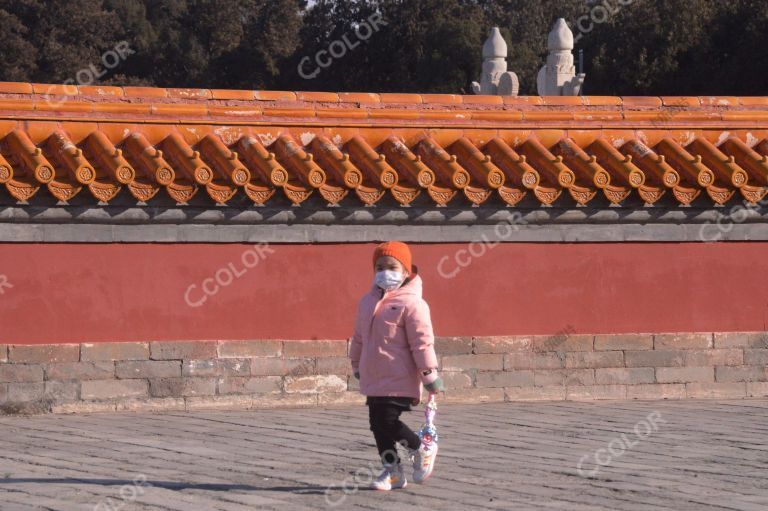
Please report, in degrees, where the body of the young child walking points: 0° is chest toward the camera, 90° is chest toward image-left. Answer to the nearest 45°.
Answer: approximately 45°

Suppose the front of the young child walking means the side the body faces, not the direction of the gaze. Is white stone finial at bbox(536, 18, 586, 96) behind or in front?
behind

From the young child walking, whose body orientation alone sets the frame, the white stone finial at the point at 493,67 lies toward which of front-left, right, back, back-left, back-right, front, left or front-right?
back-right
